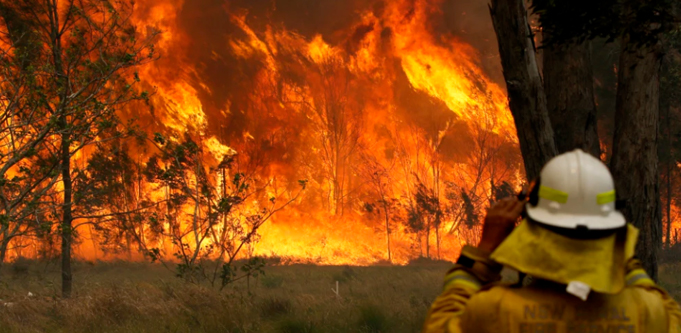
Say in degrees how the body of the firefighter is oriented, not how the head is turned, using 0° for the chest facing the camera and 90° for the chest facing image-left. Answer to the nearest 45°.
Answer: approximately 180°

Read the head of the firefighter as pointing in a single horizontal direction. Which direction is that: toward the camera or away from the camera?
away from the camera
